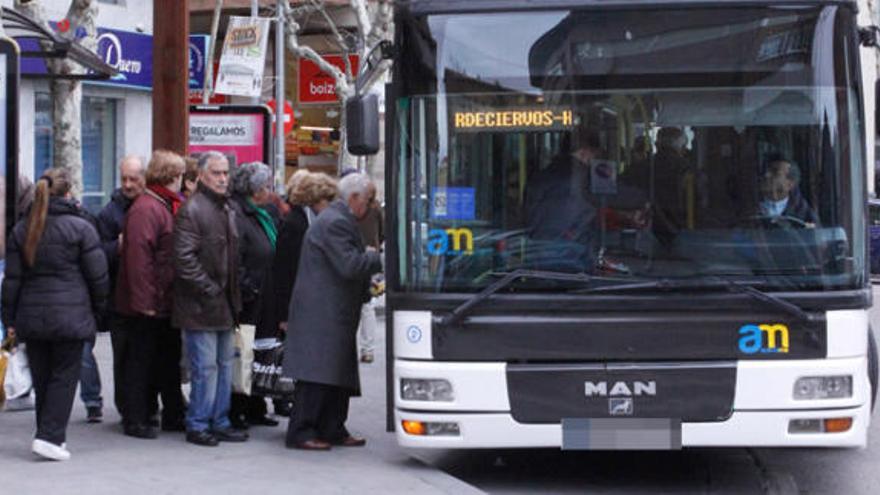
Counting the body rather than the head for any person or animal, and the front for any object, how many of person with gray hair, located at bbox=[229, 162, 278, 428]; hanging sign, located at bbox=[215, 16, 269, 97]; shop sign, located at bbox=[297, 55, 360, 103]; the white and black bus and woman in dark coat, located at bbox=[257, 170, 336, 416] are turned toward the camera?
3

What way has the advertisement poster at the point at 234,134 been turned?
toward the camera

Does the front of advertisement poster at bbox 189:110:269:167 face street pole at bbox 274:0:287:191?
no

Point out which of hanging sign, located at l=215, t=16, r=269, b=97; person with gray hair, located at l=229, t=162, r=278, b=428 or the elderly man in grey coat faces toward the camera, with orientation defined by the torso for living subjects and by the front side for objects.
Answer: the hanging sign

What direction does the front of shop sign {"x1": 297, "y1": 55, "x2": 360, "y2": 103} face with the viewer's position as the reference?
facing the viewer

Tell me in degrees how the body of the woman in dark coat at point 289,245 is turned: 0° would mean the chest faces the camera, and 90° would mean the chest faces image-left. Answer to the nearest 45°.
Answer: approximately 270°

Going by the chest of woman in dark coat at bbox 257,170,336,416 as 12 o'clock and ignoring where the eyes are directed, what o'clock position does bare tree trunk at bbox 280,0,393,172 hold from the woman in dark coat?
The bare tree trunk is roughly at 9 o'clock from the woman in dark coat.

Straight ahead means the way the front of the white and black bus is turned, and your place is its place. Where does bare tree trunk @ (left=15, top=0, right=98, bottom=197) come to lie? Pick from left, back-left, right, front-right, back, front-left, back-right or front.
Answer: back-right

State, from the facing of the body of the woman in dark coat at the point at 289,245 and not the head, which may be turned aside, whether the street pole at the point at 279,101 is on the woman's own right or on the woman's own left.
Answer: on the woman's own left

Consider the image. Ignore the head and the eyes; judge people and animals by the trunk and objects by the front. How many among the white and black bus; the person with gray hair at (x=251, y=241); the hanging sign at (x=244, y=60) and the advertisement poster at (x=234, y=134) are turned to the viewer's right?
1

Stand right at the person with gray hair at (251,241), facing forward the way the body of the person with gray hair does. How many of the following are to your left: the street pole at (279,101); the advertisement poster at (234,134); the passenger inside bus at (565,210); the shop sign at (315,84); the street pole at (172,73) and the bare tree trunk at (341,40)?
5

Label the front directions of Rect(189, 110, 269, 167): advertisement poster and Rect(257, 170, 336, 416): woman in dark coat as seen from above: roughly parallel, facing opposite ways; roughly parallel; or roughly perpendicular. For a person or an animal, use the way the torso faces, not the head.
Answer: roughly perpendicular

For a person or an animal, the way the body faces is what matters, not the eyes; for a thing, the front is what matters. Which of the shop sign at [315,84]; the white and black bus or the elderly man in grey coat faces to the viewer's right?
the elderly man in grey coat

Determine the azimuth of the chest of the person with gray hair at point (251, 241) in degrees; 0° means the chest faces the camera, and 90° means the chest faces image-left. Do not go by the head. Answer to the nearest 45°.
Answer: approximately 270°

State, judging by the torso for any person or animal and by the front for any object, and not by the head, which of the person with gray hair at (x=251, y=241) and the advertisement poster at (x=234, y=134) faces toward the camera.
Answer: the advertisement poster

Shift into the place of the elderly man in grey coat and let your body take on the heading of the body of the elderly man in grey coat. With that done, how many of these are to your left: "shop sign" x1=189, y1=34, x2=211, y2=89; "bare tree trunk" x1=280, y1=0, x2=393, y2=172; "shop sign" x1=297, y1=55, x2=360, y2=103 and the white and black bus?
3

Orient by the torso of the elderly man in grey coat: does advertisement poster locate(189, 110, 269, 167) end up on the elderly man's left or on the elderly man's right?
on the elderly man's left
